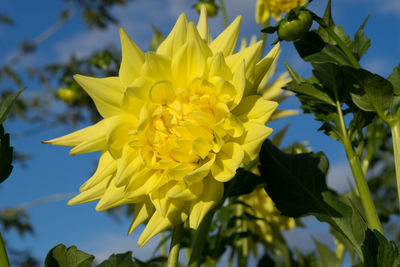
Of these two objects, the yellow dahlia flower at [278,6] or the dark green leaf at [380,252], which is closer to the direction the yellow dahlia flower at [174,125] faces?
the dark green leaf

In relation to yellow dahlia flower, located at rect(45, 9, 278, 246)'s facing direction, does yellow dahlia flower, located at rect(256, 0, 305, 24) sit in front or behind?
behind

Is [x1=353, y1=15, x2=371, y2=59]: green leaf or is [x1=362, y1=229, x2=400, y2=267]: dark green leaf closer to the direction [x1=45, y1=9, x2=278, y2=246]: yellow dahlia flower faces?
the dark green leaf

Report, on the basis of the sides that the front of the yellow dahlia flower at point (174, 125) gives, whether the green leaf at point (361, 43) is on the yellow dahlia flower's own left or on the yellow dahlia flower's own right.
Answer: on the yellow dahlia flower's own left

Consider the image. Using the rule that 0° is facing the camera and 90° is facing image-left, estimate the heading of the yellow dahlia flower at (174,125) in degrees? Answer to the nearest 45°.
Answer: approximately 0°

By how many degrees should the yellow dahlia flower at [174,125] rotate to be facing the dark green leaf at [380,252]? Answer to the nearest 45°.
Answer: approximately 90° to its left

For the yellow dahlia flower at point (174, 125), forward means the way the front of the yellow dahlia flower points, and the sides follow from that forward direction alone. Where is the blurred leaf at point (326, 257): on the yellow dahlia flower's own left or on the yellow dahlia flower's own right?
on the yellow dahlia flower's own left
